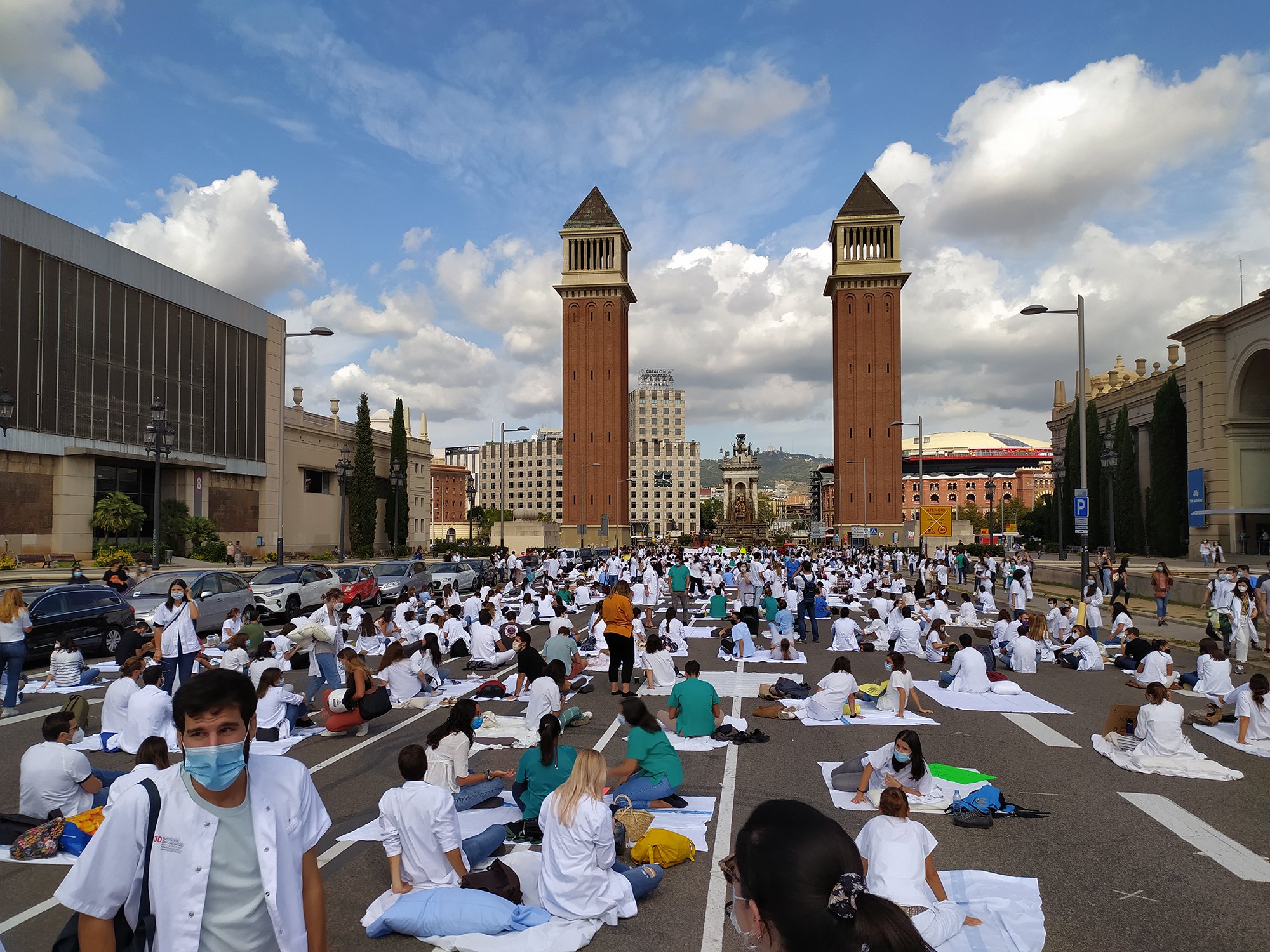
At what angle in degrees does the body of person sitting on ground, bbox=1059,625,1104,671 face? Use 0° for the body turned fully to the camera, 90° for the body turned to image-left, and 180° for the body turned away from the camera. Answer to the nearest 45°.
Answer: approximately 90°

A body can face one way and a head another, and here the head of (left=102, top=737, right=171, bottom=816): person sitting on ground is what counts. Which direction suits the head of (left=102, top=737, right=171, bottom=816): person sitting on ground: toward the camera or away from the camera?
away from the camera

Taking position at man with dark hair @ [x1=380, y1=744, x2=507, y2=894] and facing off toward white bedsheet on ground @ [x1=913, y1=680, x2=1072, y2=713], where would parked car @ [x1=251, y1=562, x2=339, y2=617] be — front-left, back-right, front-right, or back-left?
front-left

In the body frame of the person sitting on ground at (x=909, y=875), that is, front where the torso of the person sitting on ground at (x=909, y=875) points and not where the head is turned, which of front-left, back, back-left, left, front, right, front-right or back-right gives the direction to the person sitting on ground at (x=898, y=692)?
front

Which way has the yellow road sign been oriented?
toward the camera

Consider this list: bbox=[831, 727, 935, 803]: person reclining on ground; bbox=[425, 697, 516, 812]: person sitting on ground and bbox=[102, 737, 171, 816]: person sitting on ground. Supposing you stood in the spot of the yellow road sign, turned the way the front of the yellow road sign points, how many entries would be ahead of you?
3

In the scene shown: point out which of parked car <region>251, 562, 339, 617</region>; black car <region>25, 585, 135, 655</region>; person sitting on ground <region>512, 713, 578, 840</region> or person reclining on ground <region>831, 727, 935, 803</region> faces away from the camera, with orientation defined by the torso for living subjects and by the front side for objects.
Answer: person sitting on ground <region>512, 713, 578, 840</region>

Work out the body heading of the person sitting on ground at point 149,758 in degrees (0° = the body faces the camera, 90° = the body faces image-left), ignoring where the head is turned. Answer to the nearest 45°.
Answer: approximately 180°

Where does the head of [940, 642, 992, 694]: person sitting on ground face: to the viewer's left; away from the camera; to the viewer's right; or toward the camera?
away from the camera

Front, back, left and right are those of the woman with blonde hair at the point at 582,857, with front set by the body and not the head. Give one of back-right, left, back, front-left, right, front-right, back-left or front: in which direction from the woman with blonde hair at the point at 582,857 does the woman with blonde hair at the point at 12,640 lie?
left

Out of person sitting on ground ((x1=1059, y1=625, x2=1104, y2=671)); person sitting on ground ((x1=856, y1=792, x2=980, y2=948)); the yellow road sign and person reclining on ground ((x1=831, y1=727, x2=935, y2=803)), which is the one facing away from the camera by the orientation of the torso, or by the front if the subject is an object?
person sitting on ground ((x1=856, y1=792, x2=980, y2=948))

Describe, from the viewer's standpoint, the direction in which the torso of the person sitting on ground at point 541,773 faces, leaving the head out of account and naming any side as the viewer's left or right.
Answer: facing away from the viewer

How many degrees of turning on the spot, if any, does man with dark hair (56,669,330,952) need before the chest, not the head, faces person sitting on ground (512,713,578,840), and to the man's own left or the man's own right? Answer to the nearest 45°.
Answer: approximately 135° to the man's own left

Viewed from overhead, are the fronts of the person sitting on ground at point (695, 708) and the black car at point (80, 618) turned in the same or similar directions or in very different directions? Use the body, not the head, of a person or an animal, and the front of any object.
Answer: very different directions
